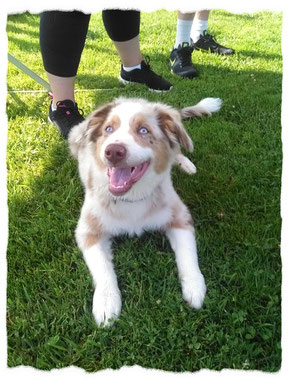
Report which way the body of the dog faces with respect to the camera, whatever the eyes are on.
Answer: toward the camera
